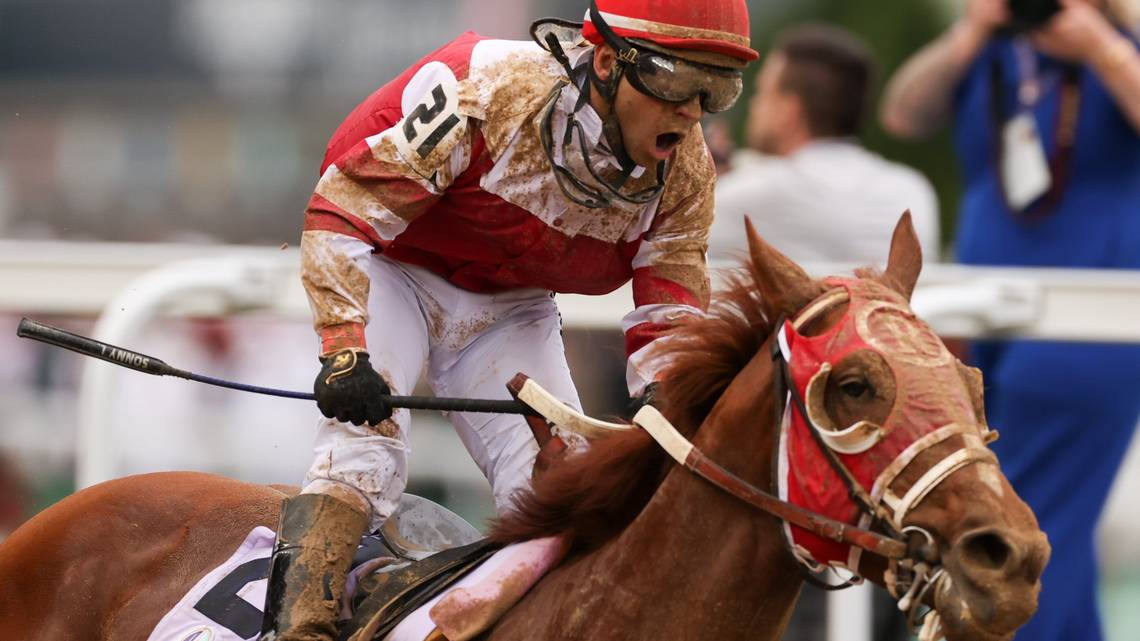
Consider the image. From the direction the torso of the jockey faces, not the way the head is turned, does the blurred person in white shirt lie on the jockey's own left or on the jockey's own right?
on the jockey's own left

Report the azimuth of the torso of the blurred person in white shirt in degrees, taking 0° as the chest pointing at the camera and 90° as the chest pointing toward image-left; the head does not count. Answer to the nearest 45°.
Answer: approximately 135°

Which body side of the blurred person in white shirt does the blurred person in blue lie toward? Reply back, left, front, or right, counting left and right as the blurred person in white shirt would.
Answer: back

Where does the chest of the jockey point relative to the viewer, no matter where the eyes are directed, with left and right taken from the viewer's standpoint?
facing the viewer and to the right of the viewer

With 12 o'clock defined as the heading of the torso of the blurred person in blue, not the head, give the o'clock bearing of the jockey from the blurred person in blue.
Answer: The jockey is roughly at 1 o'clock from the blurred person in blue.

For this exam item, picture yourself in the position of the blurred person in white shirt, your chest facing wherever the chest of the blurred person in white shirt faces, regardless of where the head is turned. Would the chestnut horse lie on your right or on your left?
on your left

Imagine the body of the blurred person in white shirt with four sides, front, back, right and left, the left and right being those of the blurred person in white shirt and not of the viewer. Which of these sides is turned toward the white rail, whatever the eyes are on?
left

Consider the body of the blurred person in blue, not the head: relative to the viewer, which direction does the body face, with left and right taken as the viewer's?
facing the viewer

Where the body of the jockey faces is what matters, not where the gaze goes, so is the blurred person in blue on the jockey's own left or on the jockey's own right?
on the jockey's own left

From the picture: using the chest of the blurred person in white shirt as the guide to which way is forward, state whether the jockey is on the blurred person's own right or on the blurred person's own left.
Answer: on the blurred person's own left

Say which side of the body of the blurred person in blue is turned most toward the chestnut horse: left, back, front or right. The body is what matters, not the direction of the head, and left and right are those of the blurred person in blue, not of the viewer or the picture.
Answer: front

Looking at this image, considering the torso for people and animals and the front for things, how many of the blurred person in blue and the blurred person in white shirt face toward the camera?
1
